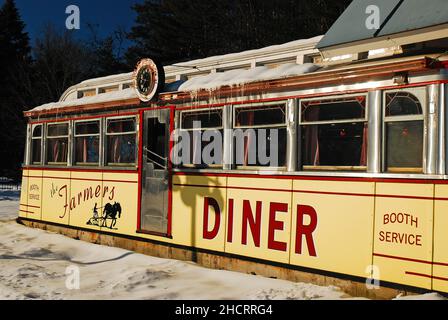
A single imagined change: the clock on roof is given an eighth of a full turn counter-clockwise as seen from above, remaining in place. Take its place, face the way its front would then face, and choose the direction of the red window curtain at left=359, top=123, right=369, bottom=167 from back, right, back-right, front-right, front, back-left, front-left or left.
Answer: front-left

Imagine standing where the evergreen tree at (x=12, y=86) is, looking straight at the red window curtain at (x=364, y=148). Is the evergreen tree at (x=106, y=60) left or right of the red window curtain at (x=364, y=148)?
left

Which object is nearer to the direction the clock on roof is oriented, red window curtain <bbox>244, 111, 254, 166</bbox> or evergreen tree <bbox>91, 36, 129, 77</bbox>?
the red window curtain

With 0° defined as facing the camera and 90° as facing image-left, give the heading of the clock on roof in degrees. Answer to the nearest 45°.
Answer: approximately 45°

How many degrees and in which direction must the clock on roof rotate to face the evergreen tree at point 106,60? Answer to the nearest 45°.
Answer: approximately 135° to its right

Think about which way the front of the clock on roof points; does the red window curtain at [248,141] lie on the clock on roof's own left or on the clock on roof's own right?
on the clock on roof's own left

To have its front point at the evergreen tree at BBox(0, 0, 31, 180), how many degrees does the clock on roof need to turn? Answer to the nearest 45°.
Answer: approximately 135° to its right

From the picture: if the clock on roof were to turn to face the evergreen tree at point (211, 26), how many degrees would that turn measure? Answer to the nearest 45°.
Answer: approximately 135° to its right
